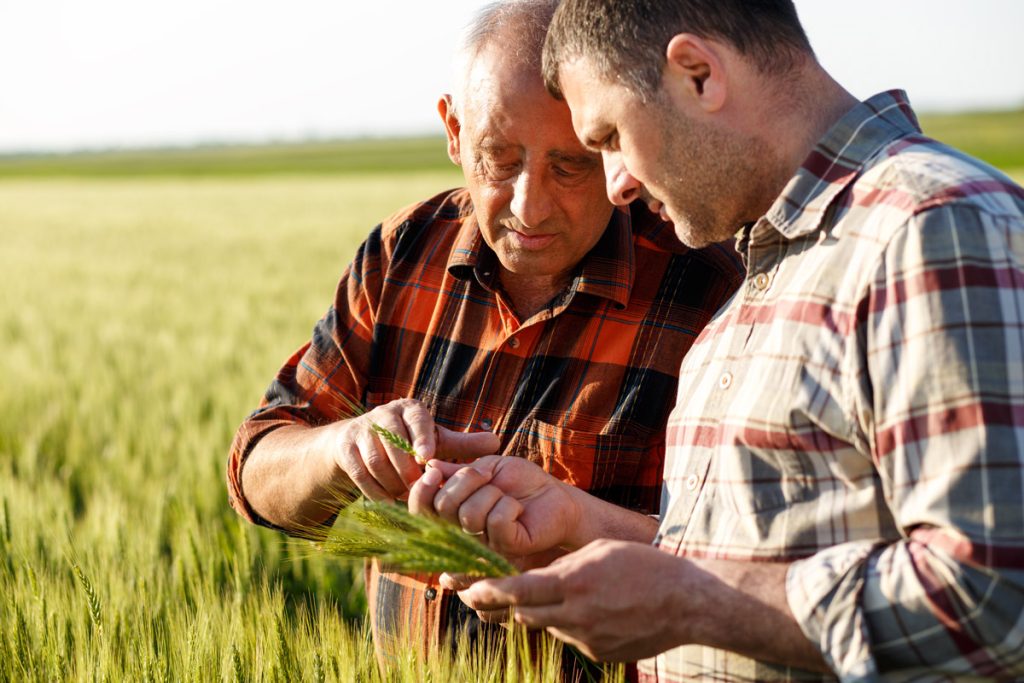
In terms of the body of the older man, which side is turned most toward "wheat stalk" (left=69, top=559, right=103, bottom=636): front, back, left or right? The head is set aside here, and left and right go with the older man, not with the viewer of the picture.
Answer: right

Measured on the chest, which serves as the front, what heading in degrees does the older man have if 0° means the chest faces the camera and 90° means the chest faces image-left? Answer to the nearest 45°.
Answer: approximately 0°
